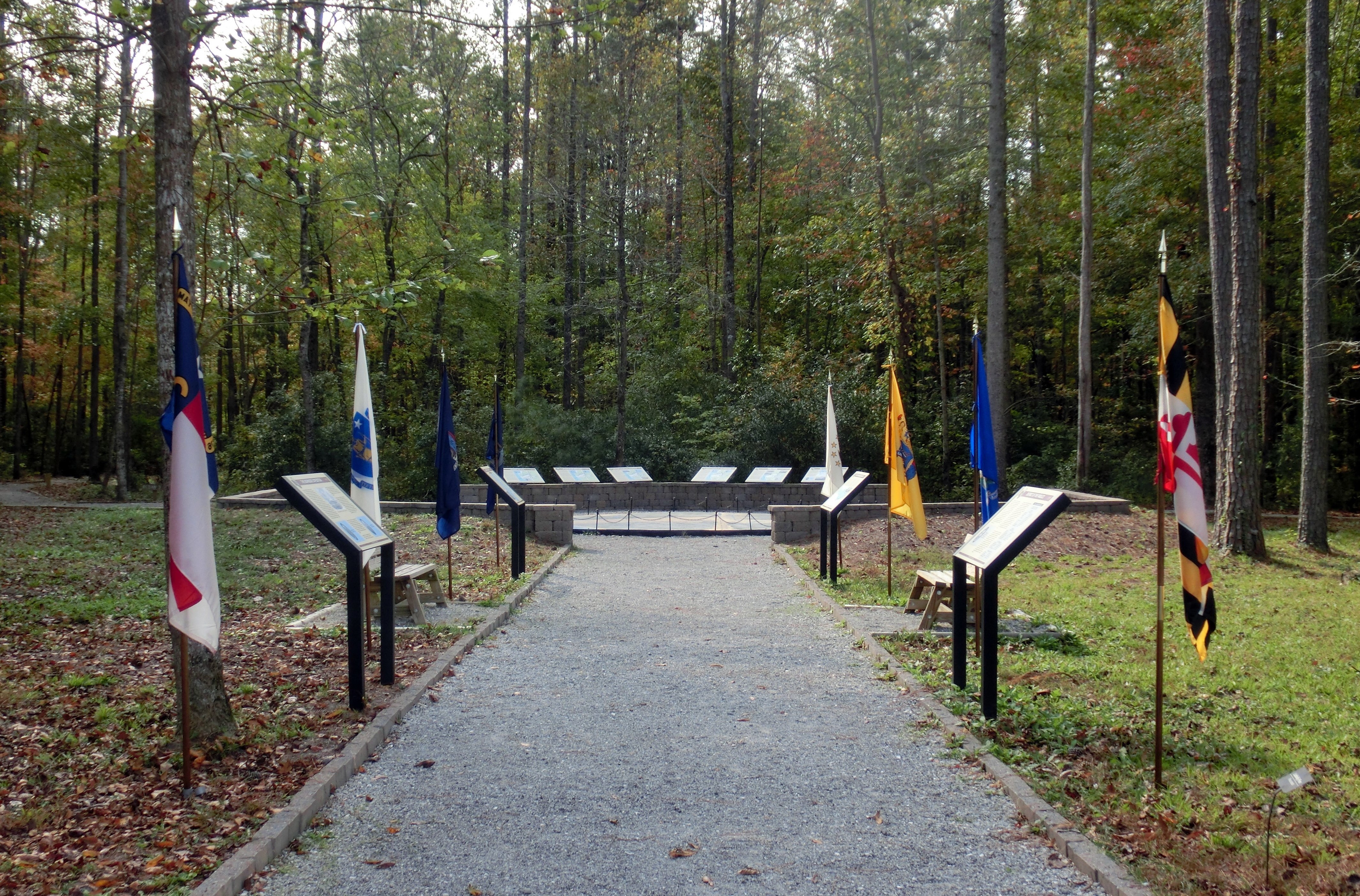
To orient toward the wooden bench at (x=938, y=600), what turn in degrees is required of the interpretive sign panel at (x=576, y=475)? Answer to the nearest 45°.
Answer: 0° — it already faces it

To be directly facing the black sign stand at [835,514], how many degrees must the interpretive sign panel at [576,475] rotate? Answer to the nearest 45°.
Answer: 0° — it already faces it

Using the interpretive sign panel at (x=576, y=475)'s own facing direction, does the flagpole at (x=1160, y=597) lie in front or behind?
in front

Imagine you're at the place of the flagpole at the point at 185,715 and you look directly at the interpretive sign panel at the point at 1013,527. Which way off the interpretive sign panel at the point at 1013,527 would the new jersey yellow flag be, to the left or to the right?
left

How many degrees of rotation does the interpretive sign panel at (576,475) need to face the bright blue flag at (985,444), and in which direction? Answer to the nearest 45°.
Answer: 0° — it already faces it

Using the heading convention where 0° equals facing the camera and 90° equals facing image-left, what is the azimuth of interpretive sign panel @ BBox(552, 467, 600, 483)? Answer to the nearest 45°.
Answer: approximately 0°

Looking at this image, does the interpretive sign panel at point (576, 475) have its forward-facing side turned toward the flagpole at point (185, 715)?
yes

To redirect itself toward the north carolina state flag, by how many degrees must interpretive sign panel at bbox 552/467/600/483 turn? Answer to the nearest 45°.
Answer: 0° — it already faces it

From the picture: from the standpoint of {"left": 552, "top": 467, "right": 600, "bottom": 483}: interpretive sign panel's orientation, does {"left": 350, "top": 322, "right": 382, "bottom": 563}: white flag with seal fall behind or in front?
in front

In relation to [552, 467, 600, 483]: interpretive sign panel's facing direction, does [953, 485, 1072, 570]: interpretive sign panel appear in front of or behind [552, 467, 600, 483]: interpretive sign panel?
in front

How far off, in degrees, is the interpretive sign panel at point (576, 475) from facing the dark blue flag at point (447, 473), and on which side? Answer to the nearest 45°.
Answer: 0° — it already faces it

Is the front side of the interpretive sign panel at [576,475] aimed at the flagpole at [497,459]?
yes
